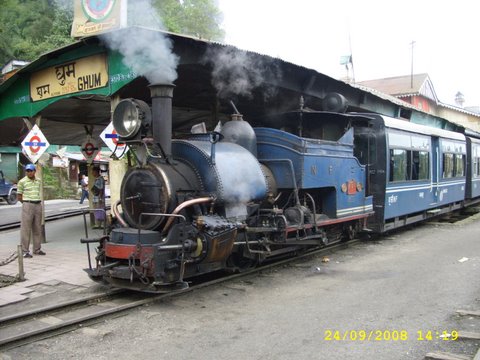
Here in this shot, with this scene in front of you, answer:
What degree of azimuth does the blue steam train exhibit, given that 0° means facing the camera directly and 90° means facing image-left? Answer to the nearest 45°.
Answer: approximately 45°

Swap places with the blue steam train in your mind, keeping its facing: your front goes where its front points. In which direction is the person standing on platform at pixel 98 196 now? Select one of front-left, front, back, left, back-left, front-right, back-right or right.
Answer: right

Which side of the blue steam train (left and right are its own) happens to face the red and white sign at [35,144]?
right

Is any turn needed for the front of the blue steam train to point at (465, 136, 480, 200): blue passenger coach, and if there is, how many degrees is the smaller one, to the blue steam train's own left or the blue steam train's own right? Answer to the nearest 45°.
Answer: approximately 180°

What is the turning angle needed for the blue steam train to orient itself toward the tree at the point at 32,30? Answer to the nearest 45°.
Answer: approximately 90° to its right

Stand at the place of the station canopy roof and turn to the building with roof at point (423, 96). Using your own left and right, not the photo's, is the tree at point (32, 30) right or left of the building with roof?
left
